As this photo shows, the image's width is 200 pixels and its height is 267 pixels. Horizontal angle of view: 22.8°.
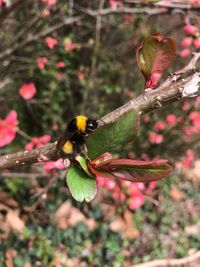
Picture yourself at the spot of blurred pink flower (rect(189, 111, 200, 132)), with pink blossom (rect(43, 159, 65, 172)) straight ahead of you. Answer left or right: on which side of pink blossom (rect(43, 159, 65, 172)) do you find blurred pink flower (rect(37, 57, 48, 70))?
right

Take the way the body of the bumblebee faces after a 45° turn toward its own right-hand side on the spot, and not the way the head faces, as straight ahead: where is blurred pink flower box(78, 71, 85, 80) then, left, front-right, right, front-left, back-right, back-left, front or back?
back-left

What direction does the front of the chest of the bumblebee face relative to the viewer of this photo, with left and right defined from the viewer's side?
facing to the right of the viewer

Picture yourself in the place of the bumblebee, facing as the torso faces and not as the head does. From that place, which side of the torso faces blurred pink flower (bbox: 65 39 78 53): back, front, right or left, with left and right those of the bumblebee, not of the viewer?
left

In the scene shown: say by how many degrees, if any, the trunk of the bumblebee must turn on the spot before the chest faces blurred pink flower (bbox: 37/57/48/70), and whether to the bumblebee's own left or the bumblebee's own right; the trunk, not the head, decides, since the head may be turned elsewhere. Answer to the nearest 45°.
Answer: approximately 90° to the bumblebee's own left

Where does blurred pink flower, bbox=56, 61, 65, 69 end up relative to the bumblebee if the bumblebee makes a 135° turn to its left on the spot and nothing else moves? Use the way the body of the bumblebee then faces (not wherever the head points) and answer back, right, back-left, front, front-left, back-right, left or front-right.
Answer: front-right

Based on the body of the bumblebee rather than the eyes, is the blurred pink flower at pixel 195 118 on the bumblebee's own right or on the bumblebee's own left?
on the bumblebee's own left
